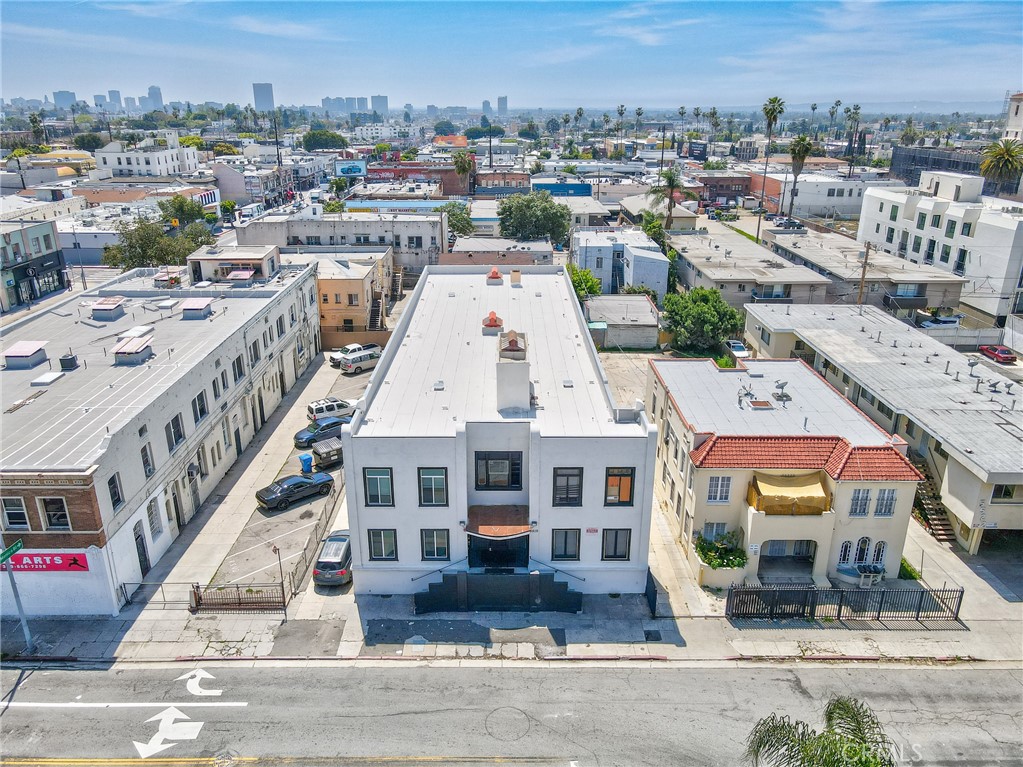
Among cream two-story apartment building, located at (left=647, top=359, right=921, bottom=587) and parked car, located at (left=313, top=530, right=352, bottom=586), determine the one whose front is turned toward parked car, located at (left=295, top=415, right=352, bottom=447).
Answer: parked car, located at (left=313, top=530, right=352, bottom=586)

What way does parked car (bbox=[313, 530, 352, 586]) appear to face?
away from the camera

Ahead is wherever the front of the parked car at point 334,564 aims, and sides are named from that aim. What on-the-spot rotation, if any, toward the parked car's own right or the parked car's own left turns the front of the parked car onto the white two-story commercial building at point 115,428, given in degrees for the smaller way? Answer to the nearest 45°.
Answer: approximately 45° to the parked car's own left

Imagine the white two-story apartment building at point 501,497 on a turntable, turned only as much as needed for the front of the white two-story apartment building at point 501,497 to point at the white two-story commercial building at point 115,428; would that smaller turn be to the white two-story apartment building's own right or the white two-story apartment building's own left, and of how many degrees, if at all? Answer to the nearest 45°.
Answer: approximately 90° to the white two-story apartment building's own right

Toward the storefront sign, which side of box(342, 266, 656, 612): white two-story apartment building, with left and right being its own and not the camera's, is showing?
right

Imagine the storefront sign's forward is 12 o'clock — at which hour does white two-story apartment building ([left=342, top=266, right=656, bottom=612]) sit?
The white two-story apartment building is roughly at 8 o'clock from the storefront sign.

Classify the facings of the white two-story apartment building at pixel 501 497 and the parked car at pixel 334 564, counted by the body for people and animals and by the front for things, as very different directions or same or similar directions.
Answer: very different directions
